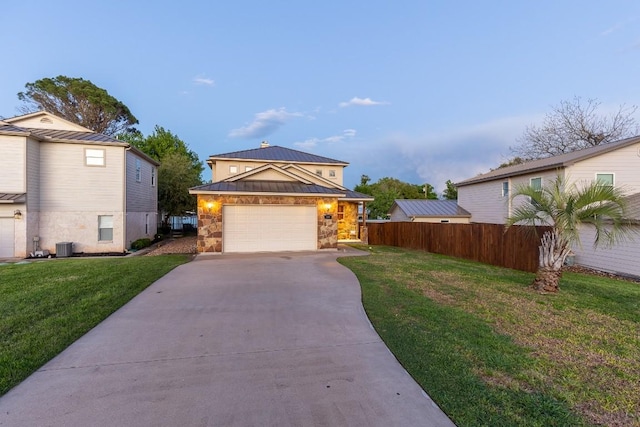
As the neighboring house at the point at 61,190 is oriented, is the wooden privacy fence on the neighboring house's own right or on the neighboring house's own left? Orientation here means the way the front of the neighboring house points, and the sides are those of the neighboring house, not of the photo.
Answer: on the neighboring house's own left

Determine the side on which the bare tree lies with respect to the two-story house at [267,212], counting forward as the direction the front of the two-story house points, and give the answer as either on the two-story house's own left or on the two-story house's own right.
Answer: on the two-story house's own left

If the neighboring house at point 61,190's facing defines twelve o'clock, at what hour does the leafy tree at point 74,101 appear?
The leafy tree is roughly at 6 o'clock from the neighboring house.

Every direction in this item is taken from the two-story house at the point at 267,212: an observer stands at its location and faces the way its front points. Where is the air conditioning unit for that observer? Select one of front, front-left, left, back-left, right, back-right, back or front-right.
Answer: right

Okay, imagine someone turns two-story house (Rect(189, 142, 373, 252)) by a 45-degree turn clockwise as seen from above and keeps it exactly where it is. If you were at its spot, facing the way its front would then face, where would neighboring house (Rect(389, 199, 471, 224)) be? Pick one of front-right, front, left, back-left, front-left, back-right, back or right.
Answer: back

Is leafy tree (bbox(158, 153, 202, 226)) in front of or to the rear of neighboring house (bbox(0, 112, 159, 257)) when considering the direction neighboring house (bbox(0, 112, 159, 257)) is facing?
to the rear

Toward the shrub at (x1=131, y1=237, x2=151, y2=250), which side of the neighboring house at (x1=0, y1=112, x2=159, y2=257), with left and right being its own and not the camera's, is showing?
left

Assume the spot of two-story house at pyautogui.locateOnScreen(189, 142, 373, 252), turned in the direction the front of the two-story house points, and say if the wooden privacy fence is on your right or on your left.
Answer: on your left

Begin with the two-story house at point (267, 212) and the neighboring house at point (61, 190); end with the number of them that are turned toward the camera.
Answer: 2

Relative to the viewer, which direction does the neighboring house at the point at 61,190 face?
toward the camera

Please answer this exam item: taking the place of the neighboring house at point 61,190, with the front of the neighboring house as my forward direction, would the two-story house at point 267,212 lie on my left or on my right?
on my left
